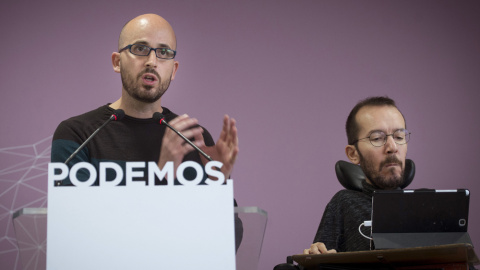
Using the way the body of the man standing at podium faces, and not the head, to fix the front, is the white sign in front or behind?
in front

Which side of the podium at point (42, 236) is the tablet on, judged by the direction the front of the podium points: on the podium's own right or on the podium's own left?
on the podium's own left

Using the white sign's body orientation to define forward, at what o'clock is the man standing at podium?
The man standing at podium is roughly at 6 o'clock from the white sign.

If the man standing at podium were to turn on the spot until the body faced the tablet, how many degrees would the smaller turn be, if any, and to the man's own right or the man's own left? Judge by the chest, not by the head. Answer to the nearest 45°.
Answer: approximately 45° to the man's own left

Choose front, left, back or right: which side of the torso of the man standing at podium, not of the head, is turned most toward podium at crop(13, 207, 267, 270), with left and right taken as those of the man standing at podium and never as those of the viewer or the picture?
front

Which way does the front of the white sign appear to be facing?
toward the camera

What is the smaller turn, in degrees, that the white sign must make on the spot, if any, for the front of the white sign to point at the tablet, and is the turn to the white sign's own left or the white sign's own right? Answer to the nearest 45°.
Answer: approximately 135° to the white sign's own left

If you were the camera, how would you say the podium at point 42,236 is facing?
facing the viewer
